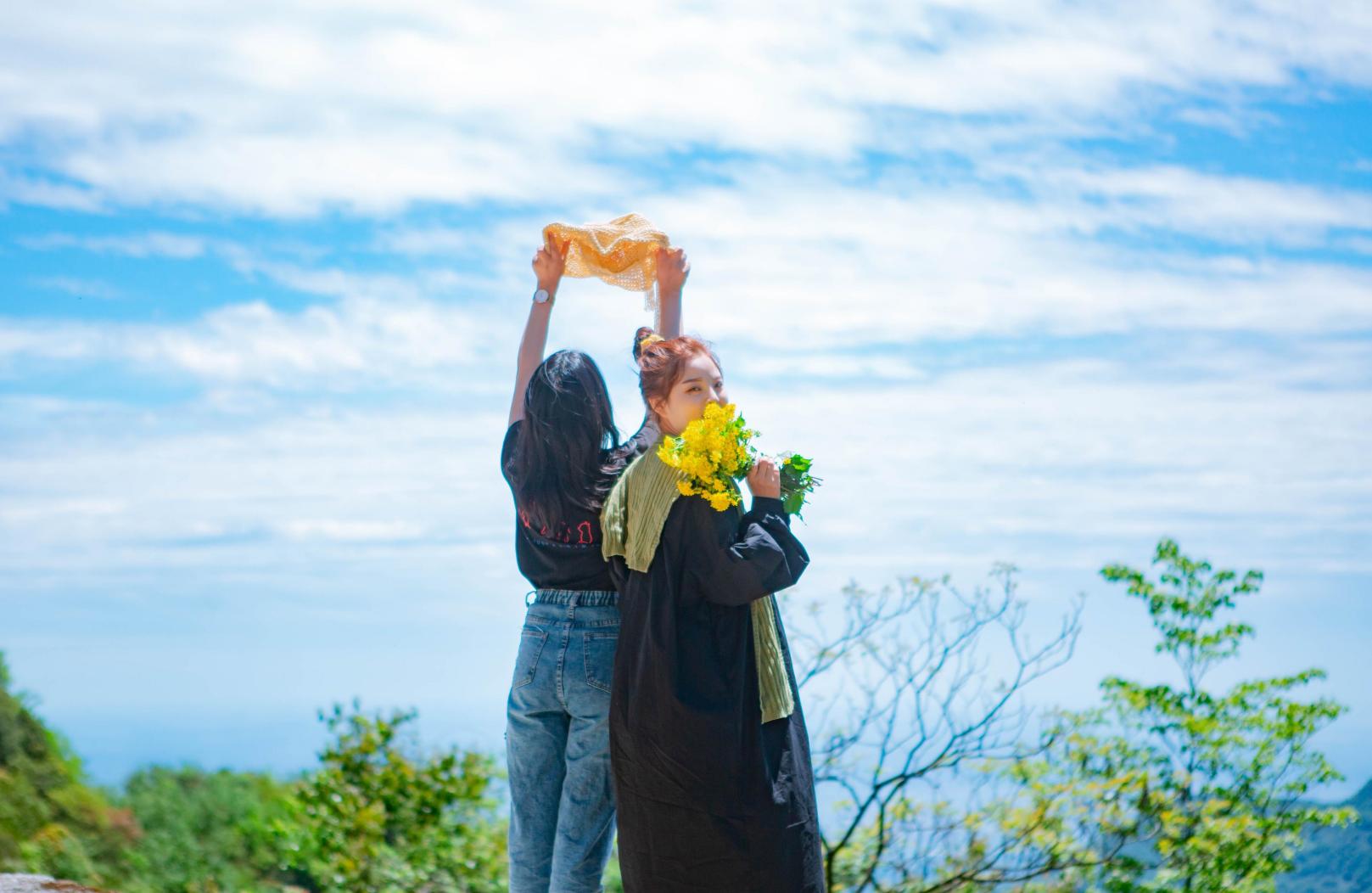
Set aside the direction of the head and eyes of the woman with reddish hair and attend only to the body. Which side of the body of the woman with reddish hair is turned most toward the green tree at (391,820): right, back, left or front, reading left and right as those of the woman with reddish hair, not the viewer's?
left

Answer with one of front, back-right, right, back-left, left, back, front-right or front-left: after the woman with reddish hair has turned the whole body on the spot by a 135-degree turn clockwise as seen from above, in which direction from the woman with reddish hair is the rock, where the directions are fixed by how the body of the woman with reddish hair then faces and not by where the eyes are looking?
right
